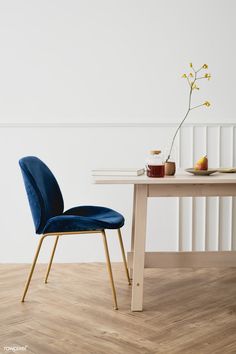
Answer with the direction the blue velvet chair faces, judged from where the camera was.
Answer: facing to the right of the viewer
